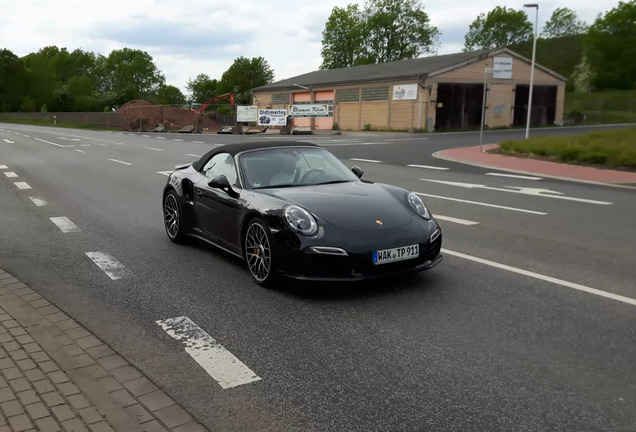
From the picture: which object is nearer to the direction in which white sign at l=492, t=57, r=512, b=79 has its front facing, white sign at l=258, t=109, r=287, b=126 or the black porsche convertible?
the black porsche convertible

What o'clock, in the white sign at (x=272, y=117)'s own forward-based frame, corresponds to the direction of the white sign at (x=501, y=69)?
the white sign at (x=501, y=69) is roughly at 9 o'clock from the white sign at (x=272, y=117).

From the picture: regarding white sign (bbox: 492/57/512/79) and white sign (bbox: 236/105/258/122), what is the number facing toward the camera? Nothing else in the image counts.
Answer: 2

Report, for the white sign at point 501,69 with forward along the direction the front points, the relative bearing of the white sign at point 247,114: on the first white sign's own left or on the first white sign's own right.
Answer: on the first white sign's own right

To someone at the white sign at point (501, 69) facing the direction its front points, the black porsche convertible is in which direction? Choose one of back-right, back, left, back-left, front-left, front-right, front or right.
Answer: front

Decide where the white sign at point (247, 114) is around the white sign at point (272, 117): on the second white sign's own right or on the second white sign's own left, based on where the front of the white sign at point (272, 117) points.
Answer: on the second white sign's own right

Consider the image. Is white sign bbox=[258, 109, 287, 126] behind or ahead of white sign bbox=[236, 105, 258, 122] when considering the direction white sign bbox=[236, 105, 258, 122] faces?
ahead

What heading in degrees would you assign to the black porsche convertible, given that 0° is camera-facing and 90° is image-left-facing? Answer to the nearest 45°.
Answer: approximately 315°

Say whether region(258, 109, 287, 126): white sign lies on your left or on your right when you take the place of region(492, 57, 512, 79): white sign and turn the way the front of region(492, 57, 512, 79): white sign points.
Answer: on your right

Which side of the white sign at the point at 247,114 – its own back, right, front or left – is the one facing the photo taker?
front

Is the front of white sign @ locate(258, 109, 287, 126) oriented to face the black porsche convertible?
yes

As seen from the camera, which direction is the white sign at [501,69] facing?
toward the camera

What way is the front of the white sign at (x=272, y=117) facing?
toward the camera
